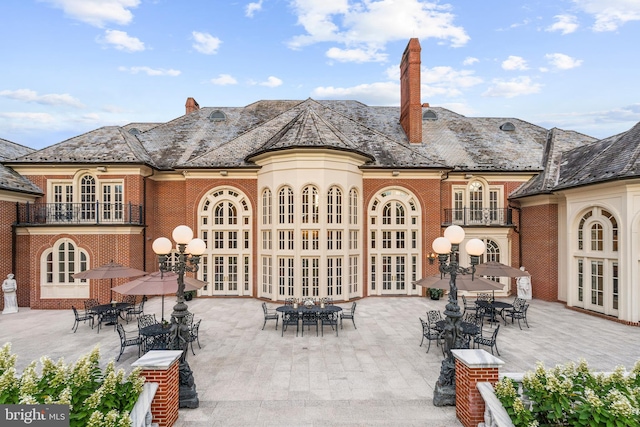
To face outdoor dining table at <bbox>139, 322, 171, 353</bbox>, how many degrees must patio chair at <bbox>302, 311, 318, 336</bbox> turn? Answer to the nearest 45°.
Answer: approximately 135° to its left

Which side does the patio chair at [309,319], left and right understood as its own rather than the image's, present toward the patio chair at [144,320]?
left

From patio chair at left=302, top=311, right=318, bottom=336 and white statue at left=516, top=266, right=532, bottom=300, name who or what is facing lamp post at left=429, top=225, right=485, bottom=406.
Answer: the white statue

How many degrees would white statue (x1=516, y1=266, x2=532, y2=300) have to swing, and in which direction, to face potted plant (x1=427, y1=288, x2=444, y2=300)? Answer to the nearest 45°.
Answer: approximately 45° to its right

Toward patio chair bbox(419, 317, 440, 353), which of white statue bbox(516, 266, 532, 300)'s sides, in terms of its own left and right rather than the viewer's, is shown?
front

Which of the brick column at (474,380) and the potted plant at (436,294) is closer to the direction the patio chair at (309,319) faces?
the potted plant

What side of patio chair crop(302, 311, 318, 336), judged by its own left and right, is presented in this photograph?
back

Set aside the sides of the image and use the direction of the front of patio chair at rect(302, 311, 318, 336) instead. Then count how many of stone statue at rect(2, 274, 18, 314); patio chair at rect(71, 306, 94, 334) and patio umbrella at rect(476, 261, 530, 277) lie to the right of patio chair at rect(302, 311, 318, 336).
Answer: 1

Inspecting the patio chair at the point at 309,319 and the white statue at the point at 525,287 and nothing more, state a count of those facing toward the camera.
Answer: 1

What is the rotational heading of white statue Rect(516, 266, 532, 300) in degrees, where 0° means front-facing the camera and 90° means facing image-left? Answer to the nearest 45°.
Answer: approximately 0°

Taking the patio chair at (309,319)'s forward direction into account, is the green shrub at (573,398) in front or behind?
behind
